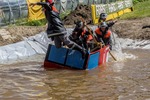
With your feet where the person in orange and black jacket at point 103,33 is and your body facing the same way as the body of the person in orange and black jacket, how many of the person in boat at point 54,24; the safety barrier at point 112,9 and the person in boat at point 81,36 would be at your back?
1

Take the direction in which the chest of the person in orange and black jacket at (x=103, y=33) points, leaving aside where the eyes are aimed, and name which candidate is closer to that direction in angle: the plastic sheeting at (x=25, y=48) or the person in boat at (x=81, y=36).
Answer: the person in boat

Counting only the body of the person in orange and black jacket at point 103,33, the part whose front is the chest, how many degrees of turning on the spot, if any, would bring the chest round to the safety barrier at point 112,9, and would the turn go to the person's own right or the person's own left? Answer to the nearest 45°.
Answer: approximately 180°

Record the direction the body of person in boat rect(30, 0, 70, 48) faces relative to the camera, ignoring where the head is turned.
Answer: to the viewer's left

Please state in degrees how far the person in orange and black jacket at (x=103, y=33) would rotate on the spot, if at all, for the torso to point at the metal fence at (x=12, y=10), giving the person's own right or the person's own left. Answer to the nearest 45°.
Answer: approximately 135° to the person's own right

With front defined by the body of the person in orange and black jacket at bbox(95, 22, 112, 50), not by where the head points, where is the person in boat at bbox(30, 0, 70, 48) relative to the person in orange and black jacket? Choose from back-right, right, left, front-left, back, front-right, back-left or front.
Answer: front-right

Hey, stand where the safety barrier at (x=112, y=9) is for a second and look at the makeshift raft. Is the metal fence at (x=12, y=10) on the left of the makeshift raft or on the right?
right

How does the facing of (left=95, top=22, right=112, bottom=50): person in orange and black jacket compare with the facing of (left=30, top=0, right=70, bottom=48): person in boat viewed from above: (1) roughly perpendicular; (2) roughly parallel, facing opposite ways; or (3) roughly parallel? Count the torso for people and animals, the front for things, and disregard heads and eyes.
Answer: roughly perpendicular
